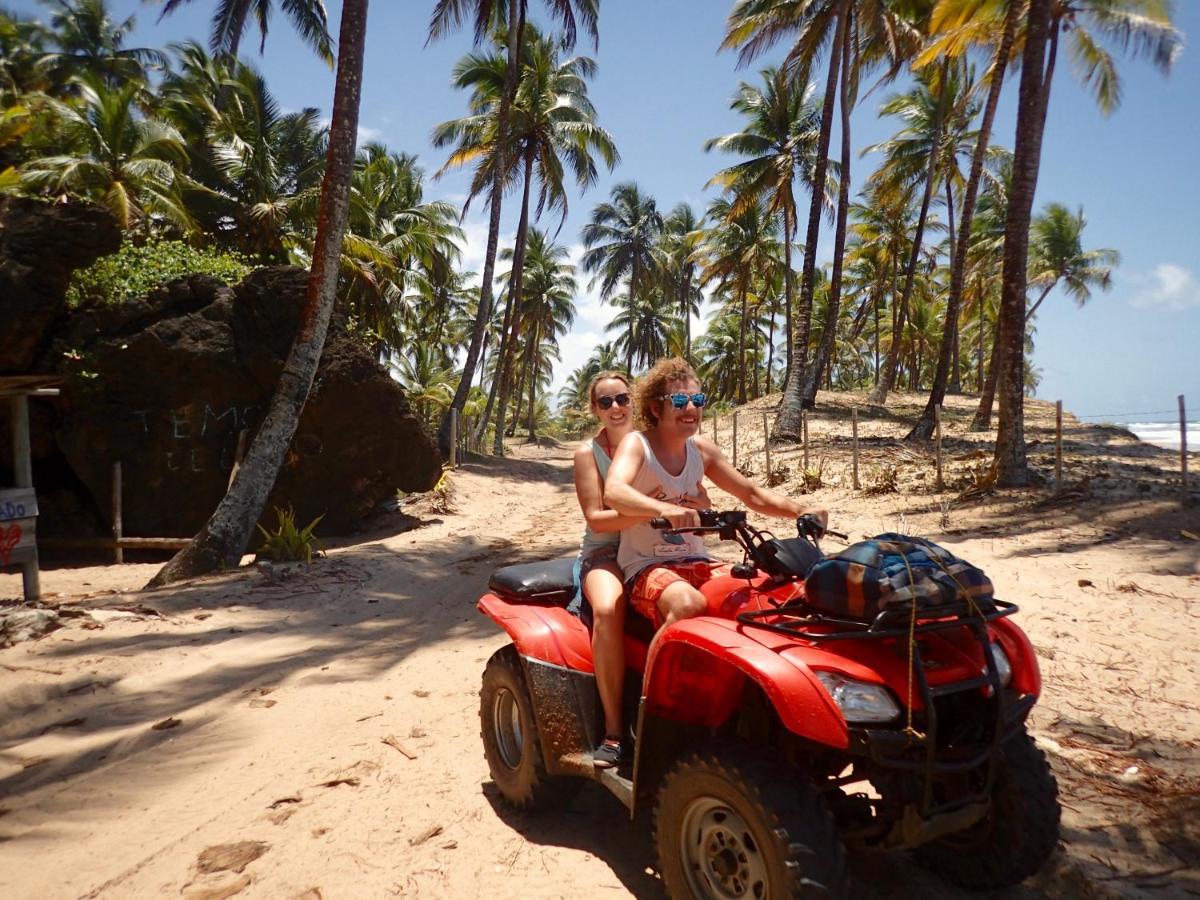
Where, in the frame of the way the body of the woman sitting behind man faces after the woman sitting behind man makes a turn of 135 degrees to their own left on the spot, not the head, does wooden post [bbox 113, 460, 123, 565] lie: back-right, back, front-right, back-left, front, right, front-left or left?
front-left

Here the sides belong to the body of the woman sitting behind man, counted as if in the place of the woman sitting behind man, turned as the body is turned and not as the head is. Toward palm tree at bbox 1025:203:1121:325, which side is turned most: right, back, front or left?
left

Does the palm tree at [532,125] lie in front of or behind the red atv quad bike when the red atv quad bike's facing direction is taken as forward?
behind

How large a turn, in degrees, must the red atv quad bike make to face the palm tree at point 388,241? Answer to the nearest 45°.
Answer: approximately 180°

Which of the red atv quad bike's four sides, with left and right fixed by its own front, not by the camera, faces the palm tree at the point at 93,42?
back

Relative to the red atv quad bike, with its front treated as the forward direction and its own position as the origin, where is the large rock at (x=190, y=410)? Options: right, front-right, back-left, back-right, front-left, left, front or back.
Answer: back

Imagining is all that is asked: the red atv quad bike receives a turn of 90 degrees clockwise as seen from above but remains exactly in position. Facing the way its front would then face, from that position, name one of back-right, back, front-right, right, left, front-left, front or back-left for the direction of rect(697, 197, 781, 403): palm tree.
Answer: back-right

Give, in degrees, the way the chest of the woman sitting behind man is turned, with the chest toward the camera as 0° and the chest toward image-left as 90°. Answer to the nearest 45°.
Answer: approximately 315°

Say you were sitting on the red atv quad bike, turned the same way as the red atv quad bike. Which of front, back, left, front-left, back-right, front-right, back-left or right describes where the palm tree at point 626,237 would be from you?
back-left

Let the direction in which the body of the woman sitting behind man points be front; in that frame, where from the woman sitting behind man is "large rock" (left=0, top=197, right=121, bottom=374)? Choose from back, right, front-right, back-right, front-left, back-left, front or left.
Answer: back

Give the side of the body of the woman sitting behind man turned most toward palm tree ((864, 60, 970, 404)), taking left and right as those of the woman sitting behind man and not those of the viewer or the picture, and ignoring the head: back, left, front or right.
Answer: left

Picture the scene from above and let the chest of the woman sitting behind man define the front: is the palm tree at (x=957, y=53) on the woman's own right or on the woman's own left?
on the woman's own left

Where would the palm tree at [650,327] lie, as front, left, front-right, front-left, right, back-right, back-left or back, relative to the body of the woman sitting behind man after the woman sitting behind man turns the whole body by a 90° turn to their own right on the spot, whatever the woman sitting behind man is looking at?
back-right
